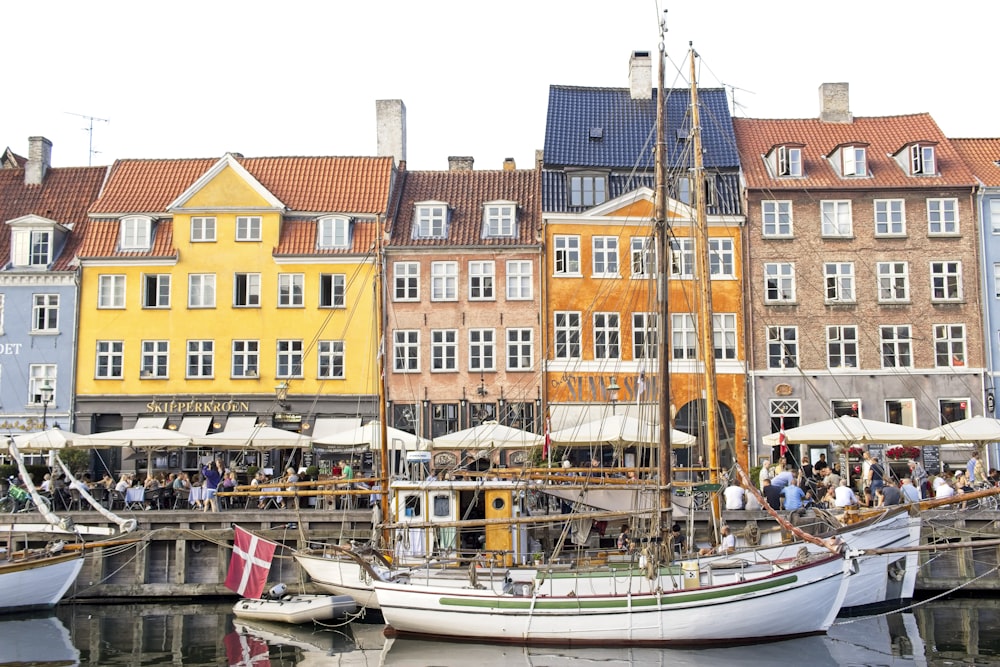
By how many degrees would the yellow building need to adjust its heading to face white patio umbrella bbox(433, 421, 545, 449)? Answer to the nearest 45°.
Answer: approximately 45° to its left

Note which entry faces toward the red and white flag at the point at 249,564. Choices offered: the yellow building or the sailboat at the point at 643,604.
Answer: the yellow building

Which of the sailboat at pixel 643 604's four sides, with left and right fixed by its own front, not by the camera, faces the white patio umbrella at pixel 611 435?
left

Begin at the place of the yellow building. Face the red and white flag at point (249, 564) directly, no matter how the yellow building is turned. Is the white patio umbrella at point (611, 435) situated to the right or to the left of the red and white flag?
left

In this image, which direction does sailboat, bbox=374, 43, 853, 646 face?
to the viewer's right

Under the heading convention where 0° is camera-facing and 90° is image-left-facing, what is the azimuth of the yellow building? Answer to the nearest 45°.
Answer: approximately 0°

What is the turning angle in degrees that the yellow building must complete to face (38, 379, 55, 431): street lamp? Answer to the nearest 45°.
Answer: approximately 90° to its right

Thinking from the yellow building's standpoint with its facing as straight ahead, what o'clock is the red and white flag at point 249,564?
The red and white flag is roughly at 12 o'clock from the yellow building.

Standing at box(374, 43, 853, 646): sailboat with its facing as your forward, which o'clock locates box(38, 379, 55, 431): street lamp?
The street lamp is roughly at 7 o'clock from the sailboat.

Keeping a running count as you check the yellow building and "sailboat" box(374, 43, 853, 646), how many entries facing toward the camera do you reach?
1
